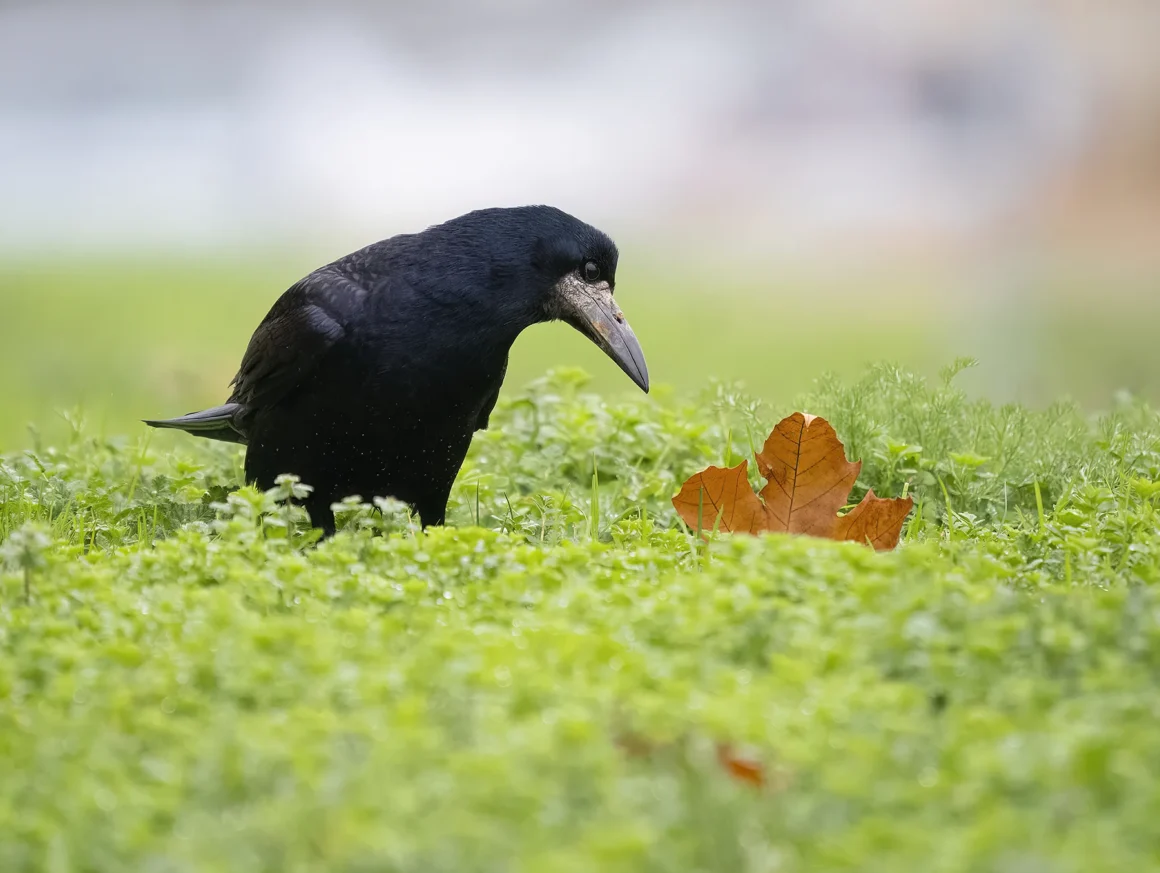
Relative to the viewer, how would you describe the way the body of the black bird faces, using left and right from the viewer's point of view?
facing the viewer and to the right of the viewer

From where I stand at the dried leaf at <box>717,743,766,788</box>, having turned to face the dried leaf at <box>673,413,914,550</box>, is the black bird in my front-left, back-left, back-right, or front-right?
front-left

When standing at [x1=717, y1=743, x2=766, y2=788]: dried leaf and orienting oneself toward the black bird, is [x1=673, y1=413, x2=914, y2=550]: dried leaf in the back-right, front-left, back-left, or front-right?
front-right

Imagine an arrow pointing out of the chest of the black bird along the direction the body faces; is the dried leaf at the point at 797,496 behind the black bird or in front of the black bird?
in front

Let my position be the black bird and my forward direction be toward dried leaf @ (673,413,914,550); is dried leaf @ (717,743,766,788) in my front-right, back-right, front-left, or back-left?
front-right

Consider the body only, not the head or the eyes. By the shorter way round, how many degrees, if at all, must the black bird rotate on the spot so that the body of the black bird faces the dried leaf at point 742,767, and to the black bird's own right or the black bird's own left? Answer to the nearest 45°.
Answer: approximately 45° to the black bird's own right

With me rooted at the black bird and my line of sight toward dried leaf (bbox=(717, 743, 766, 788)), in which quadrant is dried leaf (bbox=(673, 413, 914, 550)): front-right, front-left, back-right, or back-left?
front-left
